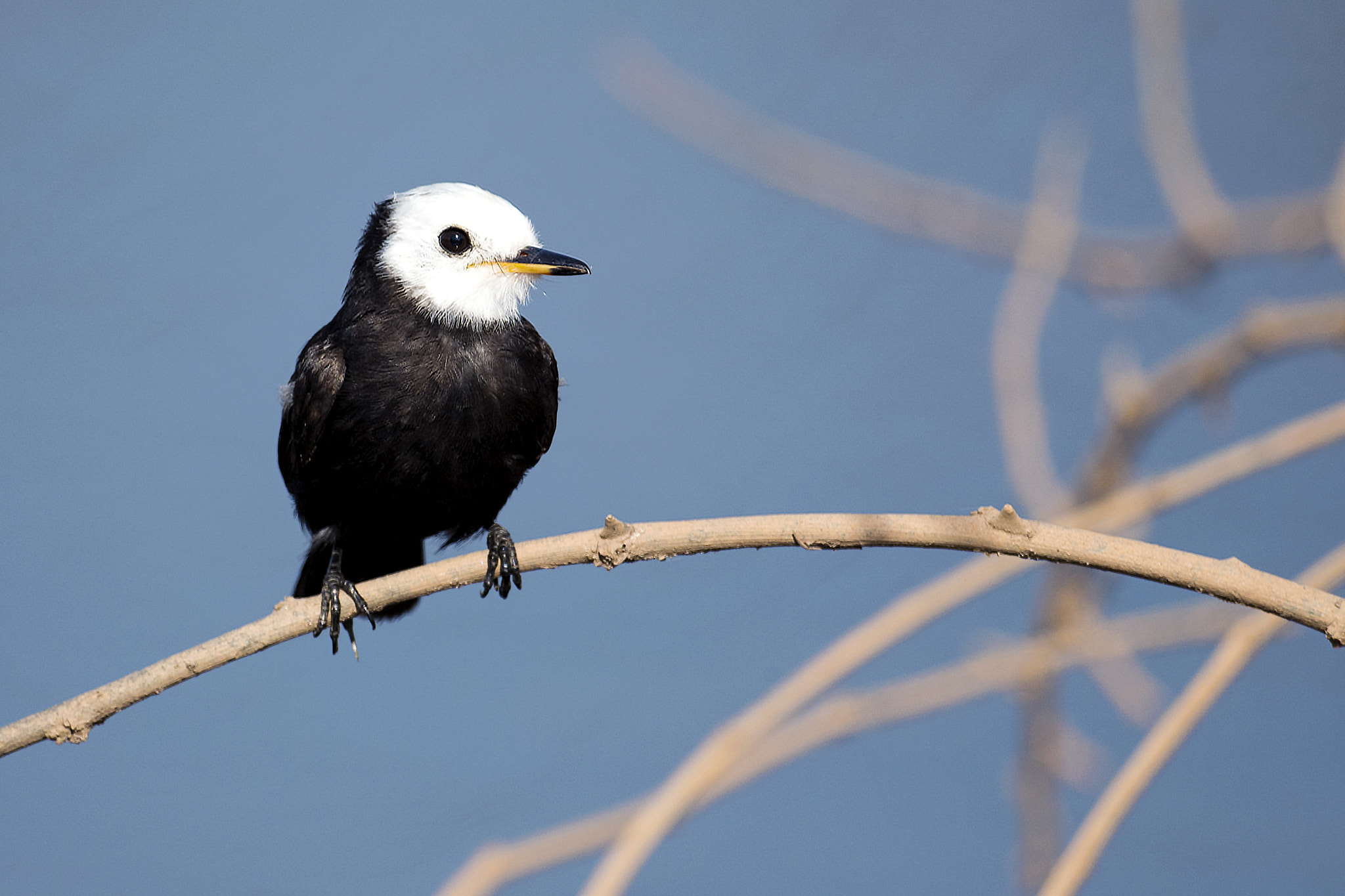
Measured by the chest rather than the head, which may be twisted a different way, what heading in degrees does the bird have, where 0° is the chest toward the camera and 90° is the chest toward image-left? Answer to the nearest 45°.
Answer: approximately 315°
